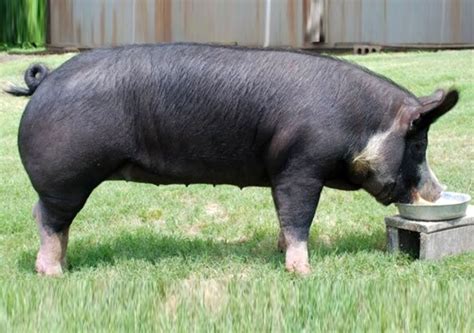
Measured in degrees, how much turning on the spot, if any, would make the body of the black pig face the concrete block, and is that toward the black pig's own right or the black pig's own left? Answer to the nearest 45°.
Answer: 0° — it already faces it

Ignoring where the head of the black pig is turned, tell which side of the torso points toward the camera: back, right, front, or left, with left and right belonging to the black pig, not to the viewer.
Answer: right

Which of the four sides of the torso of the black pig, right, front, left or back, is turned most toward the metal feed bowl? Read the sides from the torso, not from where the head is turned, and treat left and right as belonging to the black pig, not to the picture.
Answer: front
